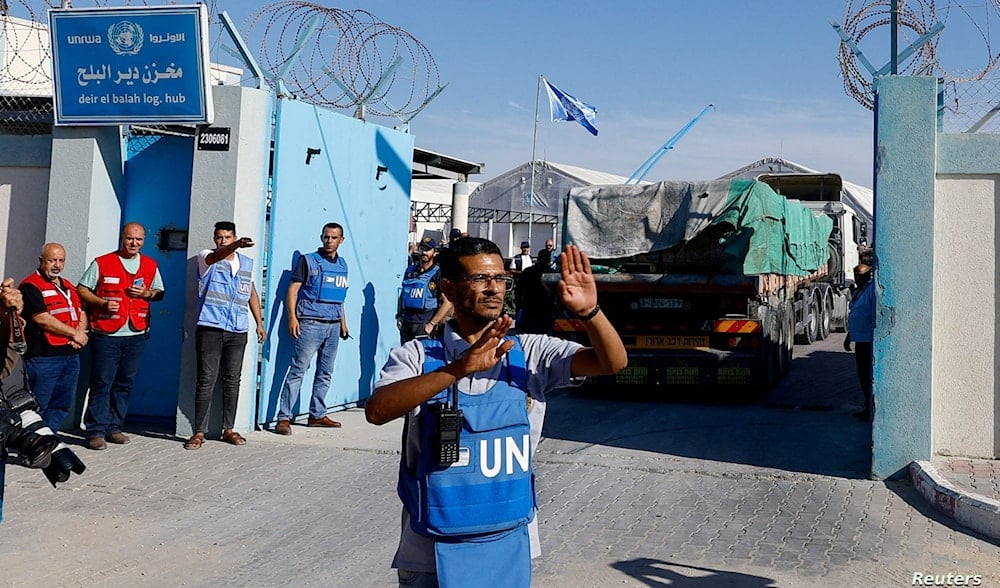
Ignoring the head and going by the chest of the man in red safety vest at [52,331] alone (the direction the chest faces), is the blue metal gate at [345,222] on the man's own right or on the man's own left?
on the man's own left

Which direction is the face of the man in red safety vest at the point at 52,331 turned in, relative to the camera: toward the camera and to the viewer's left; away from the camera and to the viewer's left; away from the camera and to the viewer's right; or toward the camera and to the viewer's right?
toward the camera and to the viewer's right

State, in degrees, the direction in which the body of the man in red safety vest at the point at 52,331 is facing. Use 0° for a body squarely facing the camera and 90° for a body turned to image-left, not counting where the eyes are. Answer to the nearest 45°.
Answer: approximately 315°

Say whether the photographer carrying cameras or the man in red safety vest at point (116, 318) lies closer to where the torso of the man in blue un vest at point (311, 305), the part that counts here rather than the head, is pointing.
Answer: the photographer carrying cameras

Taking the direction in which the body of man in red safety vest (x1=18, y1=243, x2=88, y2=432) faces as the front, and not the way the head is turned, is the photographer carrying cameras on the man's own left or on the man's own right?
on the man's own right
